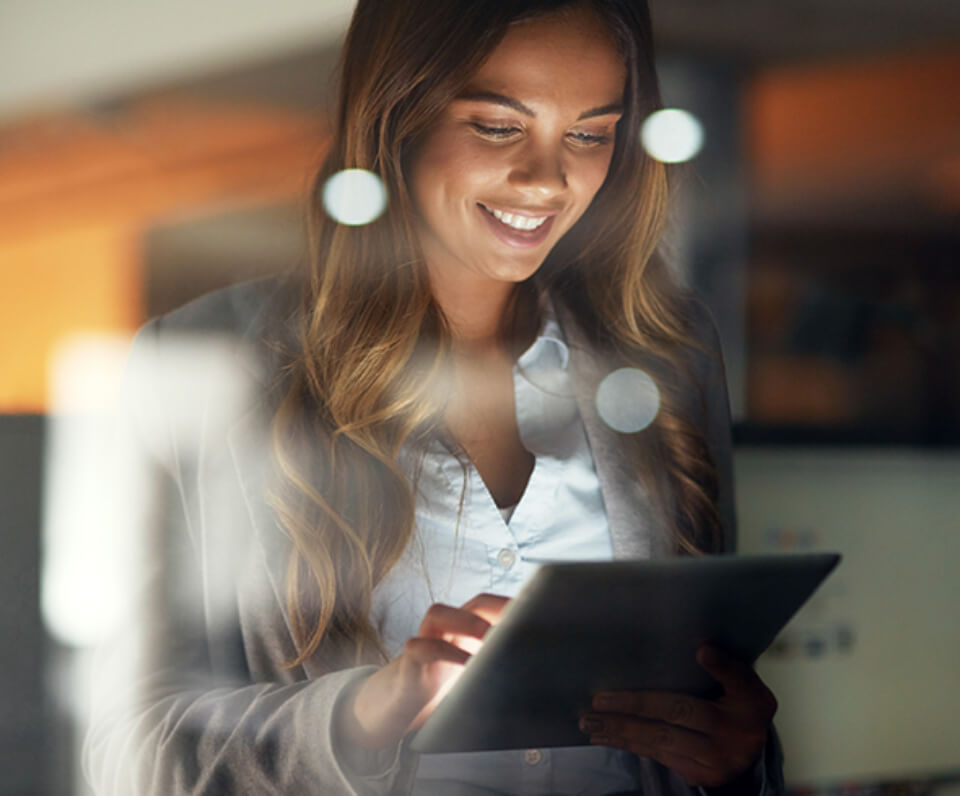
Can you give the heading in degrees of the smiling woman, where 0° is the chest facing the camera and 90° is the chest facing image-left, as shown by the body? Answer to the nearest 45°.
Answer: approximately 315°
